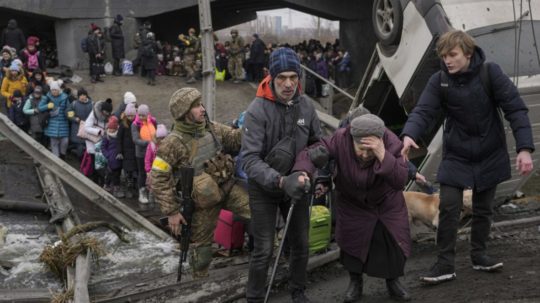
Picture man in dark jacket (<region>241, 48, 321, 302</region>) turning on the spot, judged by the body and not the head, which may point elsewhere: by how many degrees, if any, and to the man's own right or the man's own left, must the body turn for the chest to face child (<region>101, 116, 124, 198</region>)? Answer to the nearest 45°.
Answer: approximately 180°

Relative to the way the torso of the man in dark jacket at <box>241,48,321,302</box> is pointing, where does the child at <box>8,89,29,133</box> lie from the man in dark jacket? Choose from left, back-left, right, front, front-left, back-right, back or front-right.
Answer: back

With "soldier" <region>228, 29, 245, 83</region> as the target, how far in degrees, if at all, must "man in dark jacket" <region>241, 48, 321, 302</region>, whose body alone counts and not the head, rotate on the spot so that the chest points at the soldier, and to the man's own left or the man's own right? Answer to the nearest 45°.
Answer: approximately 135° to the man's own left

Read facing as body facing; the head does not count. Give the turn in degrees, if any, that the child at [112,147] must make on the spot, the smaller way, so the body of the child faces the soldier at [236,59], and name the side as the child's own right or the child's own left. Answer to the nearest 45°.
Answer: approximately 90° to the child's own left

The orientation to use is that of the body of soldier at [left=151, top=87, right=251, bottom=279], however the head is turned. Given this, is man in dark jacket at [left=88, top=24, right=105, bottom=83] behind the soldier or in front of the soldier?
behind

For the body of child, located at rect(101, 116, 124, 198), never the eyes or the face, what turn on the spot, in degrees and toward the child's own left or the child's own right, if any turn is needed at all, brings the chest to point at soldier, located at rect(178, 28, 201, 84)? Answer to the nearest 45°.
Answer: approximately 135° to the child's own left

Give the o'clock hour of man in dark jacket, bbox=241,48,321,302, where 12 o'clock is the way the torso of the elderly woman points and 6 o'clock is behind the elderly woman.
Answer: The man in dark jacket is roughly at 3 o'clock from the elderly woman.

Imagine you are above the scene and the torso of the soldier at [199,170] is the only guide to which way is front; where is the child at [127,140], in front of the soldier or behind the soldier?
behind

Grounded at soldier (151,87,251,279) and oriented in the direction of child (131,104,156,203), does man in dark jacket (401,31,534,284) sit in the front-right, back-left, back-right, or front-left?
back-right
